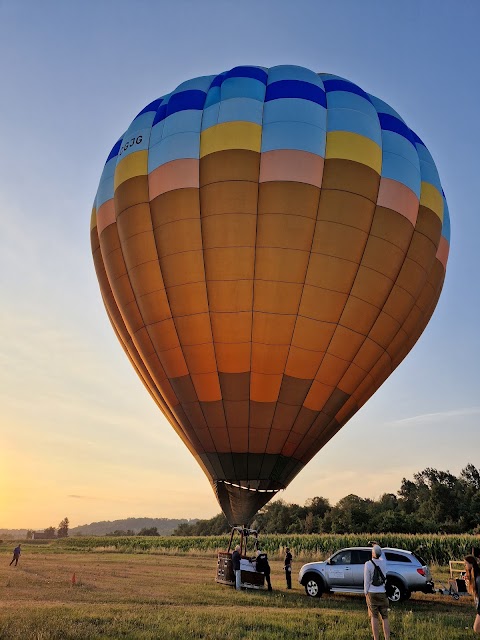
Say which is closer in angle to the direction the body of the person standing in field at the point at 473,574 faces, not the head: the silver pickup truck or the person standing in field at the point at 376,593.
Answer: the person standing in field

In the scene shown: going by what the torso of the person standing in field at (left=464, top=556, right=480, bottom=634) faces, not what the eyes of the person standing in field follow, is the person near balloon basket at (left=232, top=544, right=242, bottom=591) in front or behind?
in front

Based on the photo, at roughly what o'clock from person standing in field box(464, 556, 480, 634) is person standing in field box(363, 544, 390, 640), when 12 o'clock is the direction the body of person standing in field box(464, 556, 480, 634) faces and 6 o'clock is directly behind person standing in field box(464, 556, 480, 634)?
person standing in field box(363, 544, 390, 640) is roughly at 11 o'clock from person standing in field box(464, 556, 480, 634).

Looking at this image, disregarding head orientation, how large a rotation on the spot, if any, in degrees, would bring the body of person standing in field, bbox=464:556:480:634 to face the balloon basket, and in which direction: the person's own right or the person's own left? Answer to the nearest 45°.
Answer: approximately 45° to the person's own right

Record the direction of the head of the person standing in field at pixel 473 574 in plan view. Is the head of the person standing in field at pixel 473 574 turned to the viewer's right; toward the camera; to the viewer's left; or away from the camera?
to the viewer's left

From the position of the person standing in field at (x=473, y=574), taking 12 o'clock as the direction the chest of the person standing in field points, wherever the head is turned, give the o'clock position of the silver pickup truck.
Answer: The silver pickup truck is roughly at 2 o'clock from the person standing in field.

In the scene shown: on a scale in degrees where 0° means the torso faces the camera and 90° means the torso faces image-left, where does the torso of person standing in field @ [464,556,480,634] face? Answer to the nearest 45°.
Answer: approximately 90°
